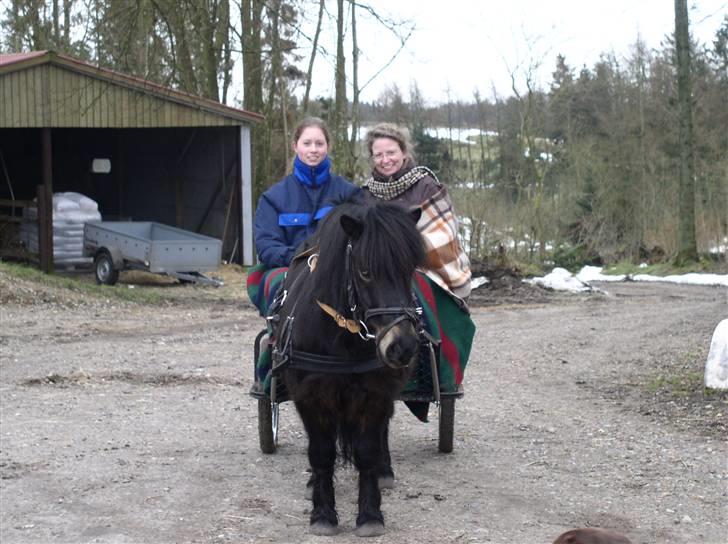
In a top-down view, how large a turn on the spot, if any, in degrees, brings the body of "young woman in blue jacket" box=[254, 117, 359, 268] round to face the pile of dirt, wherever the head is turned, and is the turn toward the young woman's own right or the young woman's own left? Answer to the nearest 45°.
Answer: approximately 180°

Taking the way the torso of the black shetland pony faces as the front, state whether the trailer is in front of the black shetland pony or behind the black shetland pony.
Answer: behind

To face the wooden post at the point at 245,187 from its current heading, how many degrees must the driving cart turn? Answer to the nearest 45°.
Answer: approximately 180°

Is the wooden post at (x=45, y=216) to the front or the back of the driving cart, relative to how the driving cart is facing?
to the back

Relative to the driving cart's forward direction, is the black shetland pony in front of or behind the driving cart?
in front

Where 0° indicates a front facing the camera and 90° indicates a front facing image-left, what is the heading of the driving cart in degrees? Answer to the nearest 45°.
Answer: approximately 0°

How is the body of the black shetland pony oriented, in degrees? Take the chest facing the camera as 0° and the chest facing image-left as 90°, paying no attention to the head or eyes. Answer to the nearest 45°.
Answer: approximately 0°

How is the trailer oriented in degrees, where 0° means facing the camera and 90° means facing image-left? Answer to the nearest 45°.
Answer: approximately 315°

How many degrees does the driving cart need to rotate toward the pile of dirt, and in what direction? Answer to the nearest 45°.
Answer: approximately 180°

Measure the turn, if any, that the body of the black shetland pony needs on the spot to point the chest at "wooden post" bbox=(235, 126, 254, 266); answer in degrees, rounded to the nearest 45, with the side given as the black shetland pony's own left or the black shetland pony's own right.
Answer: approximately 180°
